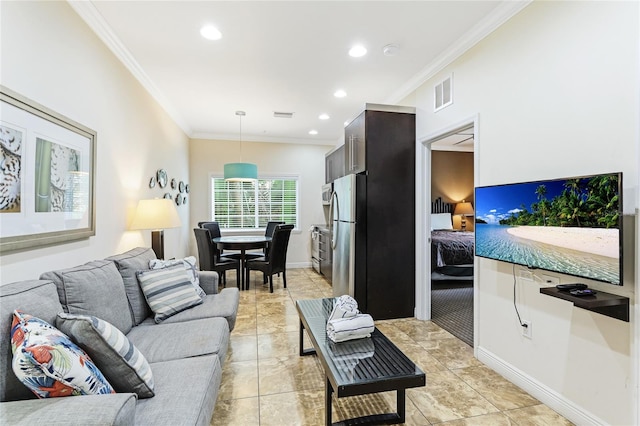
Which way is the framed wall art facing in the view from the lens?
facing the viewer and to the right of the viewer

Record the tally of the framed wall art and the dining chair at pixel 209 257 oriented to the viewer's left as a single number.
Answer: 0

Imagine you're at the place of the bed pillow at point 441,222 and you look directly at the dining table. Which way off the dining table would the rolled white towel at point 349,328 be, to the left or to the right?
left

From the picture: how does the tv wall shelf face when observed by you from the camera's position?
facing the viewer and to the left of the viewer

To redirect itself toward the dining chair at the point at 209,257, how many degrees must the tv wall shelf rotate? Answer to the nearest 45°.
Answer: approximately 45° to its right

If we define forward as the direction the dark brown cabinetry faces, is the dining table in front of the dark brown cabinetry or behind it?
in front

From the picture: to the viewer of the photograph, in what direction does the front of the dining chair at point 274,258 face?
facing away from the viewer and to the left of the viewer

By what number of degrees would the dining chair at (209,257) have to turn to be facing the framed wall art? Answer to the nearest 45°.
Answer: approximately 135° to its right

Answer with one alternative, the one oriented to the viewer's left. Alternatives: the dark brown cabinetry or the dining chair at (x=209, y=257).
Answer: the dark brown cabinetry

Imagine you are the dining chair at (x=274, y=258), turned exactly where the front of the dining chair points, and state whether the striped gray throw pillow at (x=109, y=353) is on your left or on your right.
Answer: on your left

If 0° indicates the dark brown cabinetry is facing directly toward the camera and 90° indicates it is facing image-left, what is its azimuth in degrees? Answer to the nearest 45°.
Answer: approximately 90°

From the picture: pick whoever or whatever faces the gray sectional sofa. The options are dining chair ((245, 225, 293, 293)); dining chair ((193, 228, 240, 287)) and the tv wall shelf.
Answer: the tv wall shelf

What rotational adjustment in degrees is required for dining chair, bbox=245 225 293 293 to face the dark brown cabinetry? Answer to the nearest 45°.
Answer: approximately 180°

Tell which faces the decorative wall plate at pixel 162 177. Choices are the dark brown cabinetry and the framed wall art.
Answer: the dark brown cabinetry

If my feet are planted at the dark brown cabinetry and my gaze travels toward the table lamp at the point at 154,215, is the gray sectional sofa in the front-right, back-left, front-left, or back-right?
front-left
